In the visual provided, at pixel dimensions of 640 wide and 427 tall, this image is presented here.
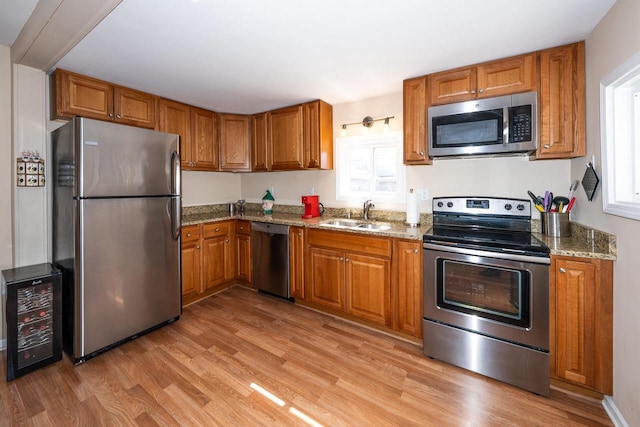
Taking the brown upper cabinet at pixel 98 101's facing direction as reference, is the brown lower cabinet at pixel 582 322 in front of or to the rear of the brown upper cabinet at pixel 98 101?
in front

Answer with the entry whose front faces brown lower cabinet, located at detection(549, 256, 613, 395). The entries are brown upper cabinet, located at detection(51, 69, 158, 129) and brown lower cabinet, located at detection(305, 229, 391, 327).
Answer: the brown upper cabinet

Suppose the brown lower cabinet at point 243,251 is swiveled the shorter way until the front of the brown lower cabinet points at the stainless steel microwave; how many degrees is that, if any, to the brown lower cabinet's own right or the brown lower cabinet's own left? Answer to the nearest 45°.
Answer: approximately 90° to the brown lower cabinet's own left

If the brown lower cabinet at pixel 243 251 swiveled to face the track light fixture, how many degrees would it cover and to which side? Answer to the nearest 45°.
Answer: approximately 90° to its left

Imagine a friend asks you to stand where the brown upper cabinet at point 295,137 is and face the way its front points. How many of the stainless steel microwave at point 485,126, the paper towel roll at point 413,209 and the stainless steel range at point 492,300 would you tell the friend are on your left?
3

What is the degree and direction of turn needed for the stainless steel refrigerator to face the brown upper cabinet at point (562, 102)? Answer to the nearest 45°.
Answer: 0° — it already faces it

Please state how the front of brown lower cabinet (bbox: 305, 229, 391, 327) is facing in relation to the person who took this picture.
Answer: facing the viewer and to the left of the viewer

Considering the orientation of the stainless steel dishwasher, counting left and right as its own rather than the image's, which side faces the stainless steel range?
left

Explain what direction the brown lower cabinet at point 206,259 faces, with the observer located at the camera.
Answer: facing the viewer and to the right of the viewer
